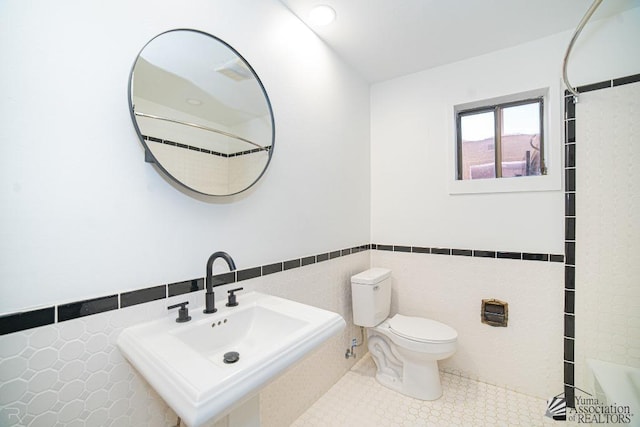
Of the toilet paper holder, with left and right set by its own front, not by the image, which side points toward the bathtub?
left

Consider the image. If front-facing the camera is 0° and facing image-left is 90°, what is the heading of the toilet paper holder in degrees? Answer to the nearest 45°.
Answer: approximately 0°

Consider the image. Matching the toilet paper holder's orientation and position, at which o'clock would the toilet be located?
The toilet is roughly at 2 o'clock from the toilet paper holder.
